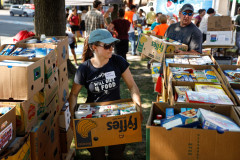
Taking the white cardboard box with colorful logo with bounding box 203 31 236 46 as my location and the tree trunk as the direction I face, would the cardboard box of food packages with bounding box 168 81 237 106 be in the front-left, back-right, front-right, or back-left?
front-left

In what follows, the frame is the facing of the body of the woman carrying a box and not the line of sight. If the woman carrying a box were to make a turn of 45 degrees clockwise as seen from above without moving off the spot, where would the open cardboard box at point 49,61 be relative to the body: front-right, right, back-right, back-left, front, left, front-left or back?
right

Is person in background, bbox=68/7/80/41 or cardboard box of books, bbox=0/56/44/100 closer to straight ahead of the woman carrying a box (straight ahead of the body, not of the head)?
the cardboard box of books

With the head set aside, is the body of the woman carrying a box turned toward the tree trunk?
no

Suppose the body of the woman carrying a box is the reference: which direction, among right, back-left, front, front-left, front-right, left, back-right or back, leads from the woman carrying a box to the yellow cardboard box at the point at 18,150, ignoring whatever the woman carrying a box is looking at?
front-right

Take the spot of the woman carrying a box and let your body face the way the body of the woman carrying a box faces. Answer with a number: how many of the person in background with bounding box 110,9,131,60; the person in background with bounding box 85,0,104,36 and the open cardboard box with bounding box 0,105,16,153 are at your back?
2

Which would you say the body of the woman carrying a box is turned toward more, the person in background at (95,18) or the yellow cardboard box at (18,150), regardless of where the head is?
the yellow cardboard box

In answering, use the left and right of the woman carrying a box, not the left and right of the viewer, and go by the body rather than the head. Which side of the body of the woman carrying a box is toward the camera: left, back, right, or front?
front

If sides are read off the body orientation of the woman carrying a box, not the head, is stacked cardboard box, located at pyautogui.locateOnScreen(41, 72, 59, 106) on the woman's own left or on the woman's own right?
on the woman's own right

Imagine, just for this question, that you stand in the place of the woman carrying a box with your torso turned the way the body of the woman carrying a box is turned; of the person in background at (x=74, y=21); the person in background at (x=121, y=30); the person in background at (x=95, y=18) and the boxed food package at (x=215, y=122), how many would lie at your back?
3

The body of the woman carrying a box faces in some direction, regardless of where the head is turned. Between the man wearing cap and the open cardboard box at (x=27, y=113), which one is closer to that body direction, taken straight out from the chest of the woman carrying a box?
the open cardboard box

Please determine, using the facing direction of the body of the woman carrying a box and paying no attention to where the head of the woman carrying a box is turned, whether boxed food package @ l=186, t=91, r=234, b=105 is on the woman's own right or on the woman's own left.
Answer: on the woman's own left

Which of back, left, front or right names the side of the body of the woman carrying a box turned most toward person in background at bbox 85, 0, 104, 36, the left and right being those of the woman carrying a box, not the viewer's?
back

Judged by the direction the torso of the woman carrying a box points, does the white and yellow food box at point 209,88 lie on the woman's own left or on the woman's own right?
on the woman's own left

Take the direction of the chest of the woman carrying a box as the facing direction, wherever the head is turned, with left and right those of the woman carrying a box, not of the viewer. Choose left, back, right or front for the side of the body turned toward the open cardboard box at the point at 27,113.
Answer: right
